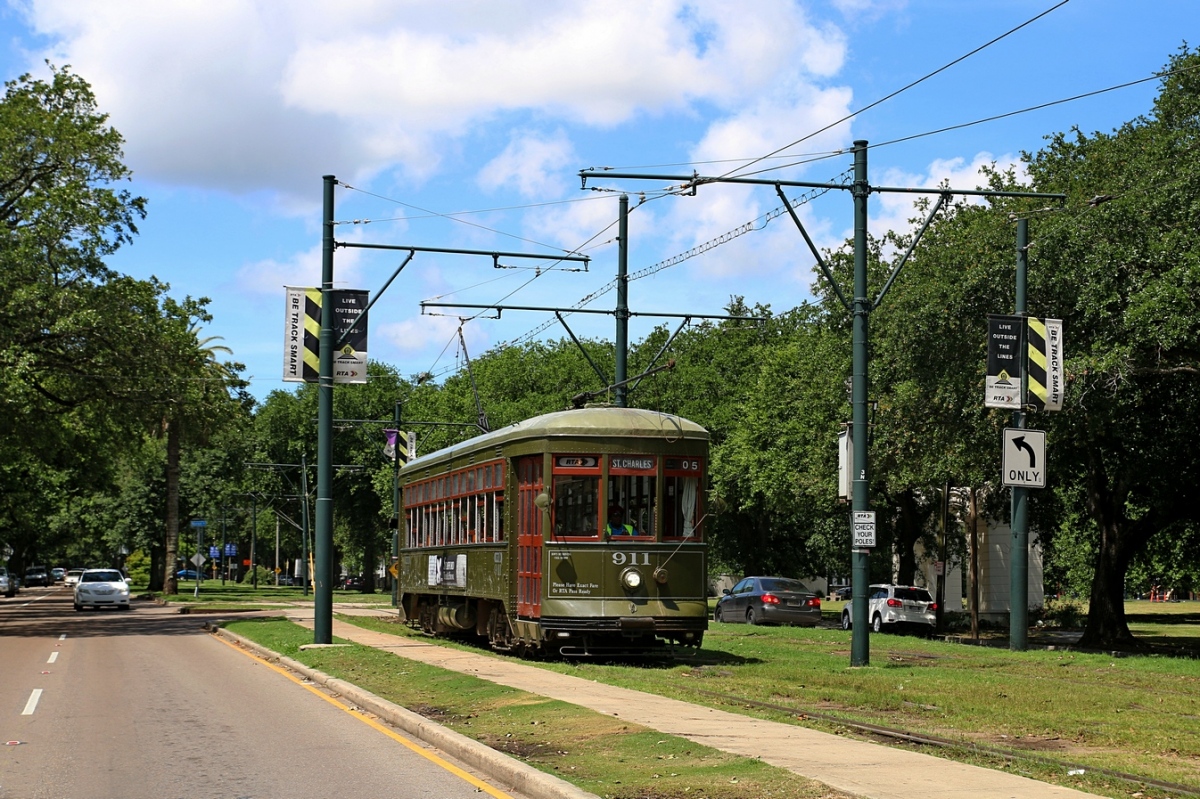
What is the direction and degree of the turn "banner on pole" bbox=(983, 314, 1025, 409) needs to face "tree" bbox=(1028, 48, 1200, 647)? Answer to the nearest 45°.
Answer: approximately 135° to its left

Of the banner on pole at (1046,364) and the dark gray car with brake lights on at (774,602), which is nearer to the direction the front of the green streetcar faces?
the banner on pole

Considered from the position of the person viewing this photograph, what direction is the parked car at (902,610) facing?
facing away from the viewer and to the left of the viewer

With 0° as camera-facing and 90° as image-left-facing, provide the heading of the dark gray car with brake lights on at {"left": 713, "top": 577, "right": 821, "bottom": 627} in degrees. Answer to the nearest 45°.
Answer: approximately 135°

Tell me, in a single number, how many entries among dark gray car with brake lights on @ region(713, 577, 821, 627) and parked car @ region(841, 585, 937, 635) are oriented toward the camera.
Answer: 0

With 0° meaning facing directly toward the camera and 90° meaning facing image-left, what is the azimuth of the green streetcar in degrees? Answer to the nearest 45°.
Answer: approximately 315°

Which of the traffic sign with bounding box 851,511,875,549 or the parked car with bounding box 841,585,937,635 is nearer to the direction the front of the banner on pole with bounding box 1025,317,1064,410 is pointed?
the traffic sign
